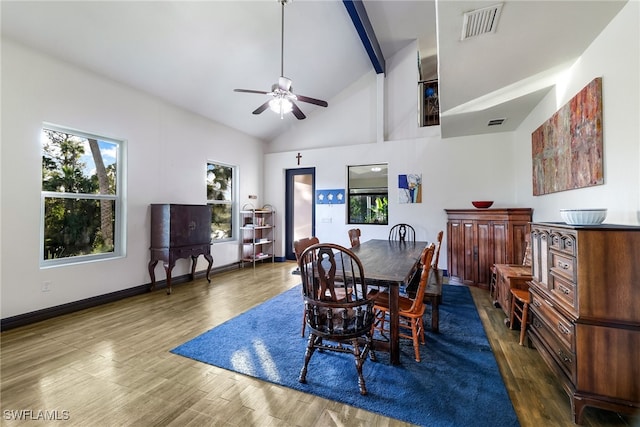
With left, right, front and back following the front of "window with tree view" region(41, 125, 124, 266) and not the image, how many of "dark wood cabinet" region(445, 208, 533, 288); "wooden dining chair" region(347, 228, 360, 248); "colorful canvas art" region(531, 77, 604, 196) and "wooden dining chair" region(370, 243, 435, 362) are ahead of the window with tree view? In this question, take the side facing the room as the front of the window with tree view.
4

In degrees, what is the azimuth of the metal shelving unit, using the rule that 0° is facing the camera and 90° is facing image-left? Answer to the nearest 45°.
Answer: approximately 315°

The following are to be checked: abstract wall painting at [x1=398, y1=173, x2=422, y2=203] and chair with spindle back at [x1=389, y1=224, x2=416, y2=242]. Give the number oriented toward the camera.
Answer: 2

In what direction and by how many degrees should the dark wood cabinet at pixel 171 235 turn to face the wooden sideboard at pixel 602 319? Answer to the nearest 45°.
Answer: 0° — it already faces it

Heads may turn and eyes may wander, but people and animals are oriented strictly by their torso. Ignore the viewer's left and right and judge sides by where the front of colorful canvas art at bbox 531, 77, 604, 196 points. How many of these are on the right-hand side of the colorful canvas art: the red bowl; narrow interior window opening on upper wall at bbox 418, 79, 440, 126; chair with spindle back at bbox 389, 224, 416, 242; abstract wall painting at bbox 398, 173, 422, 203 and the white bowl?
4

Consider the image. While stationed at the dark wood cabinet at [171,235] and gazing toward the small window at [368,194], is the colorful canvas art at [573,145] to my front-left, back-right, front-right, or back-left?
front-right

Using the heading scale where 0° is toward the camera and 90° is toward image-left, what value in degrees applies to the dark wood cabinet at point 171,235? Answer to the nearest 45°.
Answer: approximately 315°

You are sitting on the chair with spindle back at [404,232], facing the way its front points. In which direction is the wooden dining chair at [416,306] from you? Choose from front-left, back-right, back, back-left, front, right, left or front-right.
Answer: front

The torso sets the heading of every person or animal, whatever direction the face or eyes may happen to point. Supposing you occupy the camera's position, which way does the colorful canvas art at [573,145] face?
facing the viewer and to the left of the viewer

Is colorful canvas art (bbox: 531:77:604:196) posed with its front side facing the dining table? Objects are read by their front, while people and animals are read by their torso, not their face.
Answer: yes

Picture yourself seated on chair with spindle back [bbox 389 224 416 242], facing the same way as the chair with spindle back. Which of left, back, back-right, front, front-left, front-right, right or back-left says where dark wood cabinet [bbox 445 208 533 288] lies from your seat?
front-left

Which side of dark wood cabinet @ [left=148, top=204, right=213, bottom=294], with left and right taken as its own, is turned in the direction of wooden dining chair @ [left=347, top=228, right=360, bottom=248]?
front

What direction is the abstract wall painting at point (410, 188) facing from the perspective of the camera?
toward the camera

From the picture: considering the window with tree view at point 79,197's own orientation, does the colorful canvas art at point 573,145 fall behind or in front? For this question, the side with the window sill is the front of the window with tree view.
in front

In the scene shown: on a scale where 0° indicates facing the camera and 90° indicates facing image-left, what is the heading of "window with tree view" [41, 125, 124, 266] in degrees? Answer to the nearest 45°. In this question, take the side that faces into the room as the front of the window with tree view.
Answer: approximately 315°

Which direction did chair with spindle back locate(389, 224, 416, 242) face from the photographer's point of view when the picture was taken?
facing the viewer

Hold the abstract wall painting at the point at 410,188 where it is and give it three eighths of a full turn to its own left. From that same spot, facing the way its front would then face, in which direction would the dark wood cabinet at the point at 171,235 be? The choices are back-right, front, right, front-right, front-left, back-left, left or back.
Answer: back

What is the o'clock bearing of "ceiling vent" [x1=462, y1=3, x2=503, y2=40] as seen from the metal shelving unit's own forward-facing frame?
The ceiling vent is roughly at 1 o'clock from the metal shelving unit.

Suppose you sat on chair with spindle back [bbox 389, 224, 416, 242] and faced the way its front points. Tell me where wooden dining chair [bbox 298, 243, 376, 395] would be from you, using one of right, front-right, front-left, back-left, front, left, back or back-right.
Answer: front
